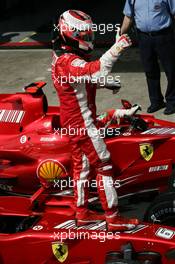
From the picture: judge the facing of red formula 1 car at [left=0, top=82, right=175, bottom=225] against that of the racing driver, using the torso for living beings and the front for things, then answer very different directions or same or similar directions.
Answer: same or similar directions

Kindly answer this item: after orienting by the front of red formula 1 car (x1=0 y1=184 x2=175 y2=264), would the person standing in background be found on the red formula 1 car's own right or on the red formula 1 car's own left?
on the red formula 1 car's own left

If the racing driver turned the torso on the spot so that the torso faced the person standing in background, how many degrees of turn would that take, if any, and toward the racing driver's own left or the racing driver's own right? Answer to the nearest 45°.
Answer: approximately 90° to the racing driver's own left

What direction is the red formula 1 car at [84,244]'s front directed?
to the viewer's right

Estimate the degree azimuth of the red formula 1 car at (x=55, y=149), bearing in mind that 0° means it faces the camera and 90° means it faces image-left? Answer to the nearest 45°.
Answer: approximately 270°

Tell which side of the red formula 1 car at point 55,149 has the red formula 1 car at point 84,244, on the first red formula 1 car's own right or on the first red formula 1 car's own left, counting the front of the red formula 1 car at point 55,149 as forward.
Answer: on the first red formula 1 car's own right

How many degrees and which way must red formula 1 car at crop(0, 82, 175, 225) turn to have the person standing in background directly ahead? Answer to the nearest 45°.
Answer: approximately 45° to its left

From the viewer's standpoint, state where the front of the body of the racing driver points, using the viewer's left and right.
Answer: facing to the right of the viewer

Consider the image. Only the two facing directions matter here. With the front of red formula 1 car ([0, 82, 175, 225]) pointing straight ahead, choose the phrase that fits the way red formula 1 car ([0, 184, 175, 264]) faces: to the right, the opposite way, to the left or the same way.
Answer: the same way

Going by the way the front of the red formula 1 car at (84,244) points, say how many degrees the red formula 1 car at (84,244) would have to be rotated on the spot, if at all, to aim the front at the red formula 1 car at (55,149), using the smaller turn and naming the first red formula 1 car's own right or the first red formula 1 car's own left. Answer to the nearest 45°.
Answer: approximately 90° to the first red formula 1 car's own left
